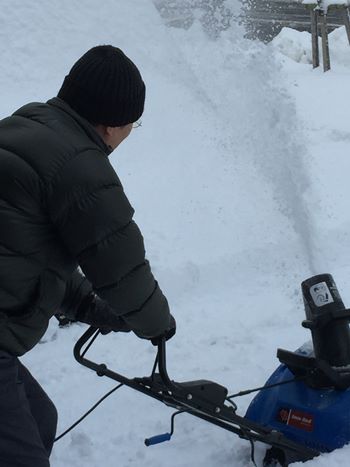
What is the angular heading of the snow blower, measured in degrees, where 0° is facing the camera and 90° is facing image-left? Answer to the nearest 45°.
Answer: approximately 270°

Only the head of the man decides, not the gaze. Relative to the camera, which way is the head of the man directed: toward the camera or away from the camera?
away from the camera

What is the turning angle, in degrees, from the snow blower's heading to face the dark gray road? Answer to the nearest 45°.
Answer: approximately 90° to its left
